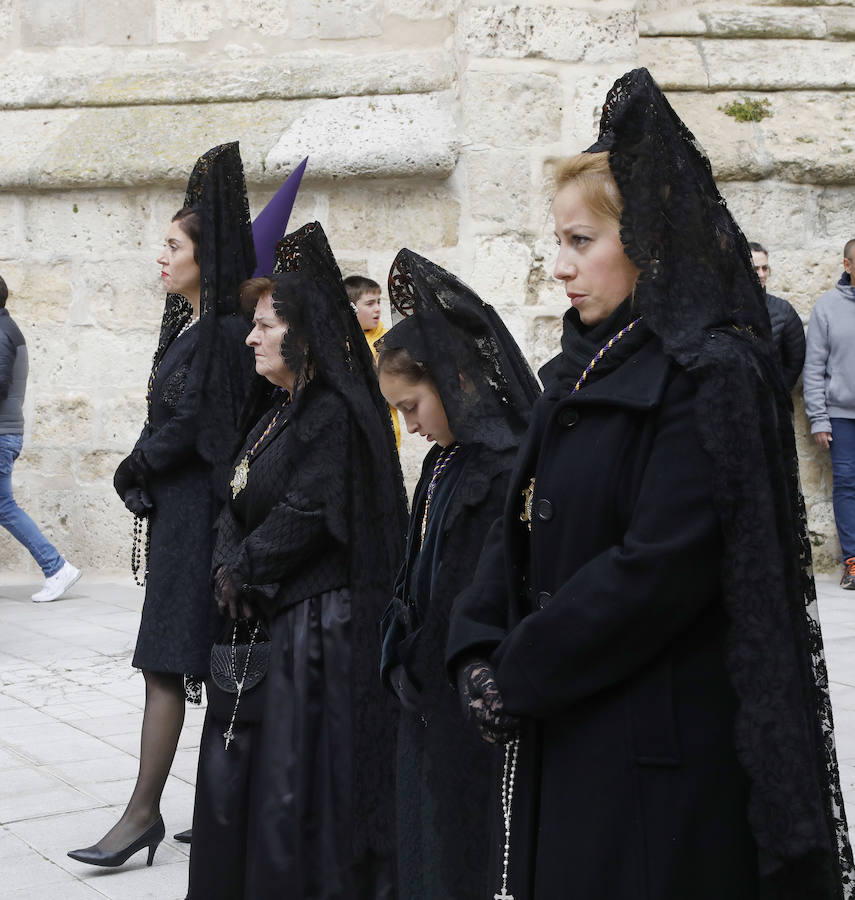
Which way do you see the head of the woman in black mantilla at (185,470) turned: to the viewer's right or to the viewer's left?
to the viewer's left

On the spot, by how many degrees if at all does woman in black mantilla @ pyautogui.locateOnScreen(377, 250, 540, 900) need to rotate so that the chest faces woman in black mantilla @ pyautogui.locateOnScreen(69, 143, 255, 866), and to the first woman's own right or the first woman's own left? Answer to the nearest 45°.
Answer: approximately 45° to the first woman's own right

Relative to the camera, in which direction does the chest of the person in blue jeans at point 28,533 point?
to the viewer's left

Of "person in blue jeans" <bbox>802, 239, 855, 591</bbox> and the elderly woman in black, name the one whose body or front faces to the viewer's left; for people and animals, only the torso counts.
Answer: the elderly woman in black

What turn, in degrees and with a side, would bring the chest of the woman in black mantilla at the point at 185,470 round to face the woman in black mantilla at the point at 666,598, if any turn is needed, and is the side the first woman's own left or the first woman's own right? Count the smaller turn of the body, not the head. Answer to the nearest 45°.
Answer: approximately 90° to the first woman's own left

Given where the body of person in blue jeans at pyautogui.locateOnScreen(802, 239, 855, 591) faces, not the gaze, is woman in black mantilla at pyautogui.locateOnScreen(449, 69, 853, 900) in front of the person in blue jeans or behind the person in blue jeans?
in front

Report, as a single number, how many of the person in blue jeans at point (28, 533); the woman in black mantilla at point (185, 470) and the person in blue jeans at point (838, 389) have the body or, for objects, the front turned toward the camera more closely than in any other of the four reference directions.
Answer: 1

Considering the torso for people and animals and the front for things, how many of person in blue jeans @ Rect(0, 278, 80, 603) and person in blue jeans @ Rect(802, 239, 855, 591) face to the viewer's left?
1

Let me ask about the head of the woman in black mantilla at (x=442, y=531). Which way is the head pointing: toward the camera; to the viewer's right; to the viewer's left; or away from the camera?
to the viewer's left

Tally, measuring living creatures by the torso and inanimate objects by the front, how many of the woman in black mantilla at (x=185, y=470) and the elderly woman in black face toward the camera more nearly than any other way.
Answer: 0

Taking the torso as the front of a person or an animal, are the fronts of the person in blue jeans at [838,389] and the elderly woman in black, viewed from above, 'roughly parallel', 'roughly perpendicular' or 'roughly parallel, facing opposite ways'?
roughly perpendicular

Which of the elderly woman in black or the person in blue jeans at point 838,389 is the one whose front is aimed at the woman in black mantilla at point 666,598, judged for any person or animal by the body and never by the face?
the person in blue jeans

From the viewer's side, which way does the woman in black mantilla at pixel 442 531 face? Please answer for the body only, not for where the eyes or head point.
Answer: to the viewer's left

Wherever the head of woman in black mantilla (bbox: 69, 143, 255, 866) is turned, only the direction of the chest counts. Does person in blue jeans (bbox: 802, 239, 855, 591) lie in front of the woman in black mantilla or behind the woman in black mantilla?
behind

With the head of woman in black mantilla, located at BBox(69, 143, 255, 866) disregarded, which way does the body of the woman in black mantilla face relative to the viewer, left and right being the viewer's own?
facing to the left of the viewer

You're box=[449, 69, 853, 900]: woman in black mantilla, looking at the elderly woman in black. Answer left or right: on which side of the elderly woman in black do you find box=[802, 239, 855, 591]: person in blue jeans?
right

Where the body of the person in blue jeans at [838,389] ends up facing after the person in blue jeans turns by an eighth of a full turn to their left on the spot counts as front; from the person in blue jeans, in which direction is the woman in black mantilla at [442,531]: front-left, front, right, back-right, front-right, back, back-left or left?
front-right
